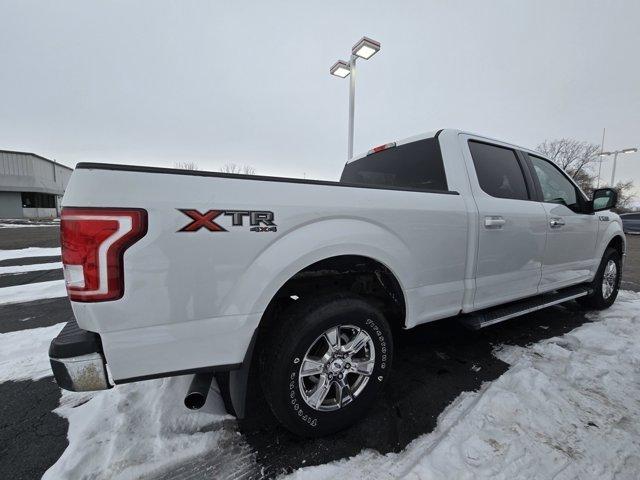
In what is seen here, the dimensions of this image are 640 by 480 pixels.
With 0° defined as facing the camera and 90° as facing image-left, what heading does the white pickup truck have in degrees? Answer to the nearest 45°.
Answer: approximately 225°

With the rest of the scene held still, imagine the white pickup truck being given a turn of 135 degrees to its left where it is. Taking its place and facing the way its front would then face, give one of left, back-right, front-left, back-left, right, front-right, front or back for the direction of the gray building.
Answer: front-right

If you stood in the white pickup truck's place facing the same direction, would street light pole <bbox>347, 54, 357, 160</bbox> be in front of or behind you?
in front
